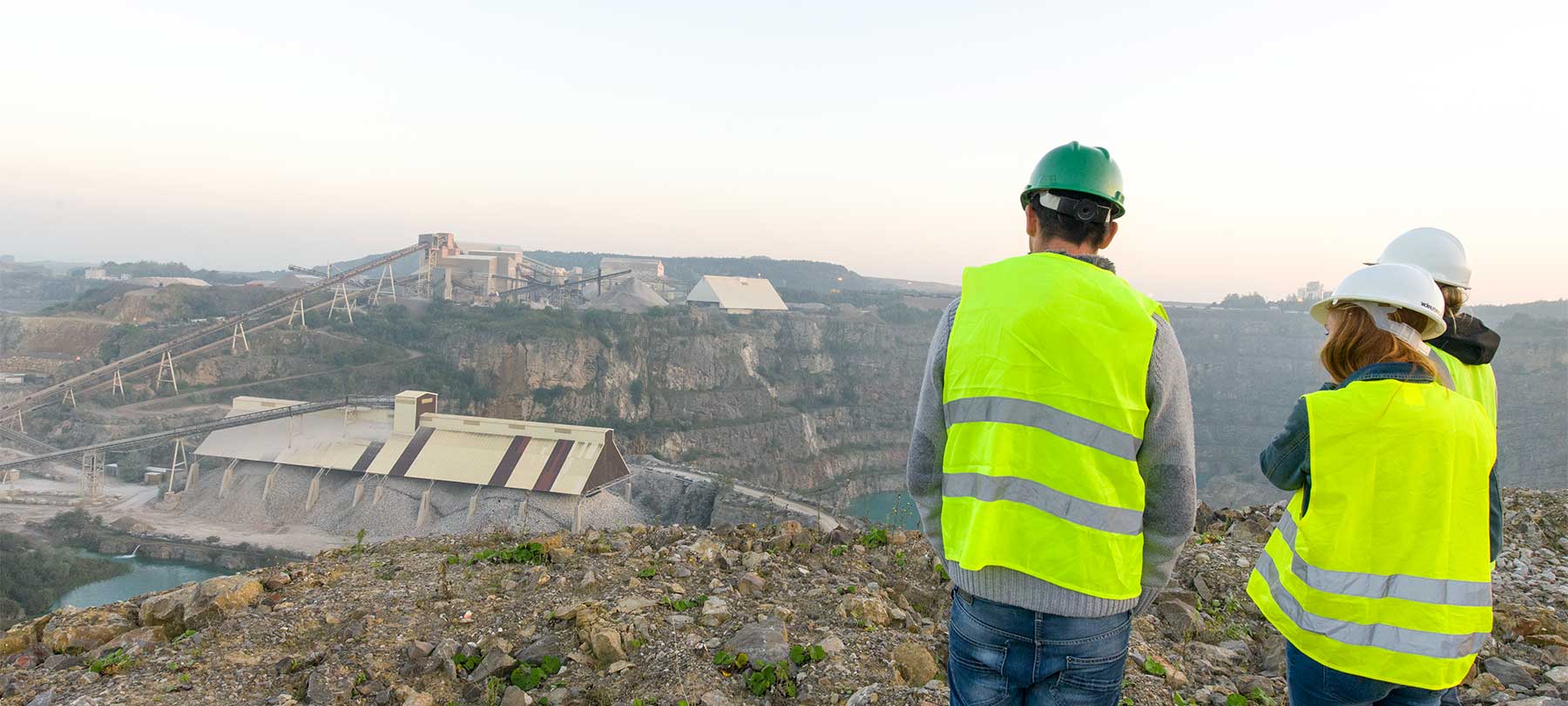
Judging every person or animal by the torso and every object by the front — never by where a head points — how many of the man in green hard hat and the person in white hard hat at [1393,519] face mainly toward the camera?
0

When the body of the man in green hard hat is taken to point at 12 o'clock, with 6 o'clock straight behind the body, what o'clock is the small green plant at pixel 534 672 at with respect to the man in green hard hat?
The small green plant is roughly at 10 o'clock from the man in green hard hat.

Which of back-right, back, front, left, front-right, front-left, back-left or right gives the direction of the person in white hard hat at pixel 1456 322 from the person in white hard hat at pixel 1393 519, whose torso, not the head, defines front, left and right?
front-right

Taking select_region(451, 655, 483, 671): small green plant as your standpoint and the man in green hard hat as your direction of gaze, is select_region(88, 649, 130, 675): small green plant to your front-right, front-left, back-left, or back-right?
back-right

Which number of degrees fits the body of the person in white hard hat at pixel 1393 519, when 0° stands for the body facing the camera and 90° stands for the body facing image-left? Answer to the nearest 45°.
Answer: approximately 135°

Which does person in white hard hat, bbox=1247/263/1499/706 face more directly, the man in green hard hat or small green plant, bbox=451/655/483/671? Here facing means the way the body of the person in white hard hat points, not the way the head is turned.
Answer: the small green plant

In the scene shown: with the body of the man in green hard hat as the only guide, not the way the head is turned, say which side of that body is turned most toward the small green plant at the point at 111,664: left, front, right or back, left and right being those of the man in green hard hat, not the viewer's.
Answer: left

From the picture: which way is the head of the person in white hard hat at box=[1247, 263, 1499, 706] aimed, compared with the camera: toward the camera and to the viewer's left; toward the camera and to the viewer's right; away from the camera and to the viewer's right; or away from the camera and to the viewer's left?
away from the camera and to the viewer's left

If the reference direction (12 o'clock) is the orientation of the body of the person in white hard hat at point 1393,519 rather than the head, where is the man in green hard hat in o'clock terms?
The man in green hard hat is roughly at 9 o'clock from the person in white hard hat.

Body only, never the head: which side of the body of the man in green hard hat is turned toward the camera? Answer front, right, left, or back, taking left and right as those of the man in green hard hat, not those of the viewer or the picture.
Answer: back

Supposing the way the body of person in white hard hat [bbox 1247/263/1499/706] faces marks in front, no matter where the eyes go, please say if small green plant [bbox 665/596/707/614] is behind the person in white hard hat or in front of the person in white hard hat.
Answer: in front
